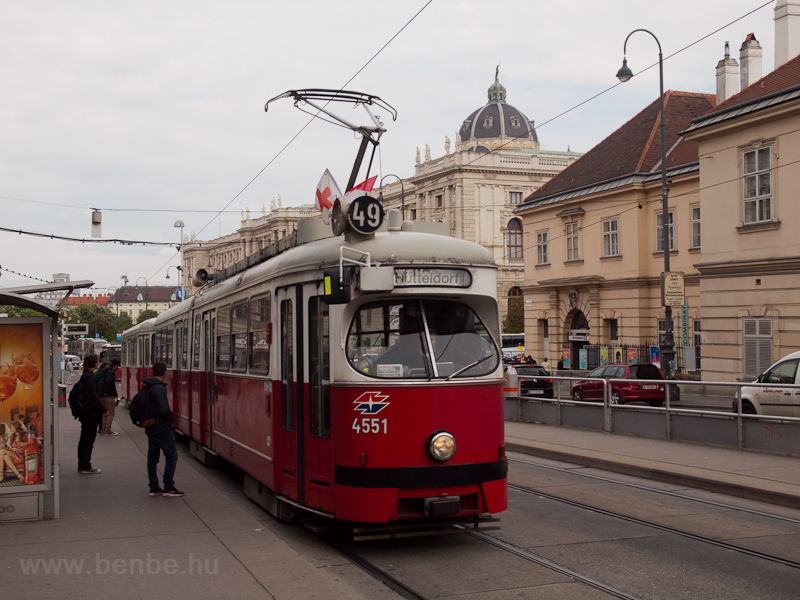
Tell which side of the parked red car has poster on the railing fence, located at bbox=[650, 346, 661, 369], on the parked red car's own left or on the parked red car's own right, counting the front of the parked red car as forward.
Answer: on the parked red car's own right

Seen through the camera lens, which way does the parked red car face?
facing away from the viewer and to the left of the viewer

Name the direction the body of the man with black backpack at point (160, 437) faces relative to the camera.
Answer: to the viewer's right

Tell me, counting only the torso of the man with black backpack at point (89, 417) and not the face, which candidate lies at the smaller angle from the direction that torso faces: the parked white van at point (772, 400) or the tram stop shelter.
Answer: the parked white van

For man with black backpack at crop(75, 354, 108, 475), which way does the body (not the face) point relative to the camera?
to the viewer's right

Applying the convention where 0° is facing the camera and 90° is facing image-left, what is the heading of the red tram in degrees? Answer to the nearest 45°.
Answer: approximately 315°

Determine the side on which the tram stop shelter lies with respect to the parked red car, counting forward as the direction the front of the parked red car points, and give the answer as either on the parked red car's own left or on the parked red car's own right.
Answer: on the parked red car's own left

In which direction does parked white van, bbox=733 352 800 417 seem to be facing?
to the viewer's left
